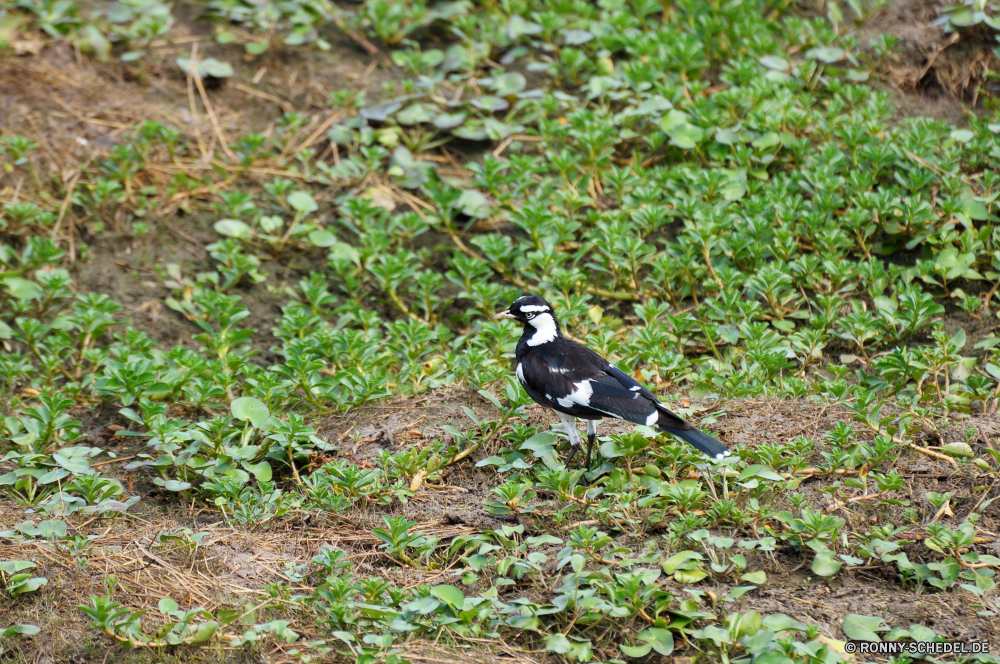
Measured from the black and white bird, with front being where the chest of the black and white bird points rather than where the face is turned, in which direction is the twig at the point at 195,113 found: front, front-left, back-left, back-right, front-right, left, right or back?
front-right

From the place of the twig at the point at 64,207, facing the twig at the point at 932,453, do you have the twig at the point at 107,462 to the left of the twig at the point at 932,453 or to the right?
right

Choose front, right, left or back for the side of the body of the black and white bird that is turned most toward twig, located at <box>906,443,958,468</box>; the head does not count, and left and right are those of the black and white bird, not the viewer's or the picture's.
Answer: back

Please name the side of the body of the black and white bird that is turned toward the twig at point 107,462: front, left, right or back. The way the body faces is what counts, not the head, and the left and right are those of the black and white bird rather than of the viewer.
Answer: front

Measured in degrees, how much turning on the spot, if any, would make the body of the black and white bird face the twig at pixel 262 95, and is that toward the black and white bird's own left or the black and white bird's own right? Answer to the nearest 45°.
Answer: approximately 45° to the black and white bird's own right

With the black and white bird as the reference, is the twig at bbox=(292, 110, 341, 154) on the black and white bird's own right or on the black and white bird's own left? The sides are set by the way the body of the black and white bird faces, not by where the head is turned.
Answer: on the black and white bird's own right

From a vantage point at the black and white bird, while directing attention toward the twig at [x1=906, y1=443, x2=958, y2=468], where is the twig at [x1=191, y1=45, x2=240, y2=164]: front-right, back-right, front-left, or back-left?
back-left

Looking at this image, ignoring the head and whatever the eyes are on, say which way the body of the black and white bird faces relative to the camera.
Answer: to the viewer's left

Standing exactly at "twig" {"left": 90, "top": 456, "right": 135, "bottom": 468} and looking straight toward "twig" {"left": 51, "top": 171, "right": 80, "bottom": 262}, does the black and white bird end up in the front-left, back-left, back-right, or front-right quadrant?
back-right
